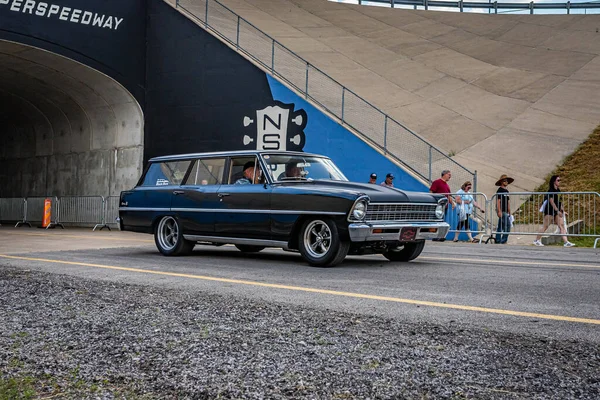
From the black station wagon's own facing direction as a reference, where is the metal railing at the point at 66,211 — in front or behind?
behind

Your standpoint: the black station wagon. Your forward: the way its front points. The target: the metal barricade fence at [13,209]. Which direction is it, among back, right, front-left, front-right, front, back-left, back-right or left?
back

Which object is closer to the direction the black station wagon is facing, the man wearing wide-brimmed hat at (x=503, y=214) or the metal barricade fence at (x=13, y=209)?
the man wearing wide-brimmed hat

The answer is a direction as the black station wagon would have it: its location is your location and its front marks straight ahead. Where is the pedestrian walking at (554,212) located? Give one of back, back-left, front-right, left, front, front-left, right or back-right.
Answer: left

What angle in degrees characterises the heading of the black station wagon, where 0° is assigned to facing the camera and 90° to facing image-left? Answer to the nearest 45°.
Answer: approximately 315°

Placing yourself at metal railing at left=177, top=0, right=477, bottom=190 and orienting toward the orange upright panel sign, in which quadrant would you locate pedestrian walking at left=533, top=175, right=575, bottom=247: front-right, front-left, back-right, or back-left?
back-left

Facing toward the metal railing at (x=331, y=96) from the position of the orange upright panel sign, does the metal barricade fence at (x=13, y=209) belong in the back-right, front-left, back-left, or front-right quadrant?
back-left

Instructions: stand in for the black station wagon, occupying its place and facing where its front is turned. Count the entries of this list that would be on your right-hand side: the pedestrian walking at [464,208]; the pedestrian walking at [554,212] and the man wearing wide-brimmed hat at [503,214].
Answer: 0

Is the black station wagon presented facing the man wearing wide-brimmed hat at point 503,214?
no

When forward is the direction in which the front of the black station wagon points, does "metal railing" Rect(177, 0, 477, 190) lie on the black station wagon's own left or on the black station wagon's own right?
on the black station wagon's own left

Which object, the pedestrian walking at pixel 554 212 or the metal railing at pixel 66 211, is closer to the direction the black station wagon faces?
the pedestrian walking

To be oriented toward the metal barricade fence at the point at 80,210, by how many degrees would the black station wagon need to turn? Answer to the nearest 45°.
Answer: approximately 180°

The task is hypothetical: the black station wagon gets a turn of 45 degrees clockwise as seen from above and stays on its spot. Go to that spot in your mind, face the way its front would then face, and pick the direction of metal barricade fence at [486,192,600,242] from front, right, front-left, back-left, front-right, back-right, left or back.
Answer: back-left

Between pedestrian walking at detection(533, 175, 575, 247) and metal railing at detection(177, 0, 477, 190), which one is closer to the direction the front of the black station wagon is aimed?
the pedestrian walking

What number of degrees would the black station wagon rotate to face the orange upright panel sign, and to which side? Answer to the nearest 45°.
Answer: approximately 180°
